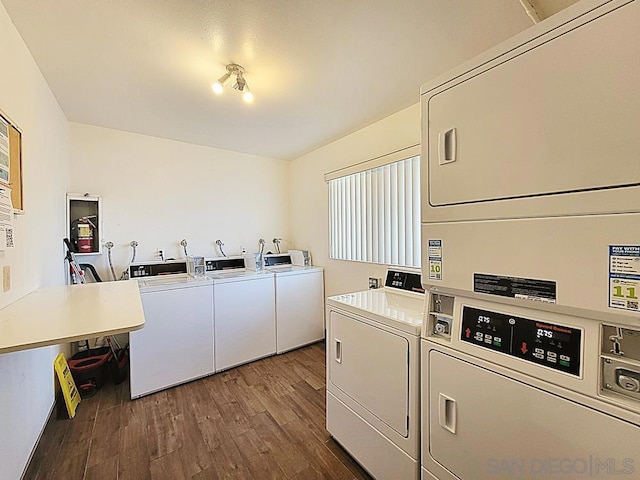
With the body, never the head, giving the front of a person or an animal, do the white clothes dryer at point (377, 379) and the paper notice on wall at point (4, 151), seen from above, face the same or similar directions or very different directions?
very different directions

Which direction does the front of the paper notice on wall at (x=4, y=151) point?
to the viewer's right

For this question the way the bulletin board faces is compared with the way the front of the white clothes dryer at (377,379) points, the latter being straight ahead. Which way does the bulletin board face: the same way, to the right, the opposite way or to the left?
the opposite way

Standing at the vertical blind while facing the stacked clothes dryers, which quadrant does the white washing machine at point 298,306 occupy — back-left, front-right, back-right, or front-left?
back-right

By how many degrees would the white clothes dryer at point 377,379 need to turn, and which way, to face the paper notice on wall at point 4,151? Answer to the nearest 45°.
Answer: approximately 45° to its right

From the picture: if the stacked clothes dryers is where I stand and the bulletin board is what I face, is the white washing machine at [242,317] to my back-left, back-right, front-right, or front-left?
front-right

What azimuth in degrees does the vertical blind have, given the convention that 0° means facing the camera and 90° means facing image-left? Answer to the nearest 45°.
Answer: approximately 45°

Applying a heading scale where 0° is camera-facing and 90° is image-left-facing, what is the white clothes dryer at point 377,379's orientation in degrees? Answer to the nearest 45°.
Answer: approximately 45°

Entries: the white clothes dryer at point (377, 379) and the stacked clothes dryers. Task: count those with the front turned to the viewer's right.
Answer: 0

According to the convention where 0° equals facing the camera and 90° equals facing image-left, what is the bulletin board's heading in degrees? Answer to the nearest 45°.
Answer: approximately 270°

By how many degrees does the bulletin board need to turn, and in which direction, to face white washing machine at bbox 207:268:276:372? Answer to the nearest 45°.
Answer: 0° — it already faces it

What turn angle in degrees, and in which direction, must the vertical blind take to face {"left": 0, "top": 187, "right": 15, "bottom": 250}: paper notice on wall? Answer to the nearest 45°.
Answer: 0° — it already faces it
